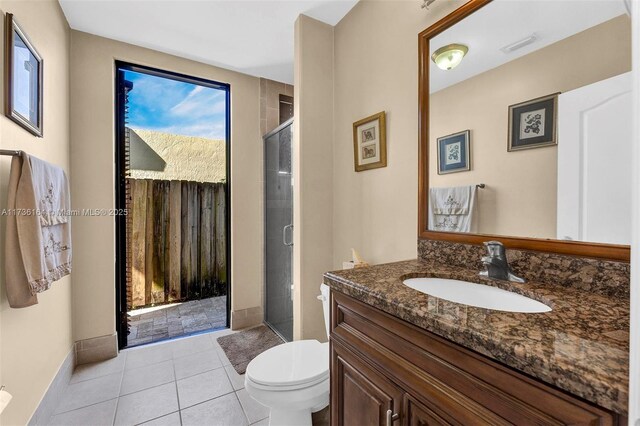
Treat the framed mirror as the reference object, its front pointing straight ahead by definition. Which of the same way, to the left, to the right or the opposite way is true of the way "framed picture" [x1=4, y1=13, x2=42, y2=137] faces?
the opposite way

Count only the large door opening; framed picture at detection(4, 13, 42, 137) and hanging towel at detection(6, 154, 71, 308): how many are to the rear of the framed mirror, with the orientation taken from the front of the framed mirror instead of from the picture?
0

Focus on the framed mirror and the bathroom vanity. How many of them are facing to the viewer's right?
0

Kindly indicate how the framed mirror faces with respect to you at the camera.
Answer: facing the viewer and to the left of the viewer

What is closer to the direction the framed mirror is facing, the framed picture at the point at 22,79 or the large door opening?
the framed picture

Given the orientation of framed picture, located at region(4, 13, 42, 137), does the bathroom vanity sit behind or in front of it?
in front

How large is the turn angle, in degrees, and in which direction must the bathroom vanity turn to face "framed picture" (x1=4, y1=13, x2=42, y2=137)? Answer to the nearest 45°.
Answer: approximately 45° to its right

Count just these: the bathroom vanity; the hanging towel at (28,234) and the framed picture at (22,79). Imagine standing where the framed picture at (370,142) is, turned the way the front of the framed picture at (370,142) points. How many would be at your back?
0

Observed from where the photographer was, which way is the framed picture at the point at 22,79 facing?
facing the viewer and to the right of the viewer

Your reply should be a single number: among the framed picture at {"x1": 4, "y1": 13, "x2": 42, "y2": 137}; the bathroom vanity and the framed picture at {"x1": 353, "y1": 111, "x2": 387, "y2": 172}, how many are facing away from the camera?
0

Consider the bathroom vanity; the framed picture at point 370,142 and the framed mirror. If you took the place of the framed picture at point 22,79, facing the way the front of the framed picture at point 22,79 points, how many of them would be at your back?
0

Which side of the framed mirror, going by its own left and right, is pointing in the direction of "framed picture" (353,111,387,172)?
right

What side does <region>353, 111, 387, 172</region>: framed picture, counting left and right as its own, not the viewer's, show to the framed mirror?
left

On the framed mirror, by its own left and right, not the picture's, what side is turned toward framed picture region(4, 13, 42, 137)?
front

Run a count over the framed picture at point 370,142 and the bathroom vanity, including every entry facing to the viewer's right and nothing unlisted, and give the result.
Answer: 0
